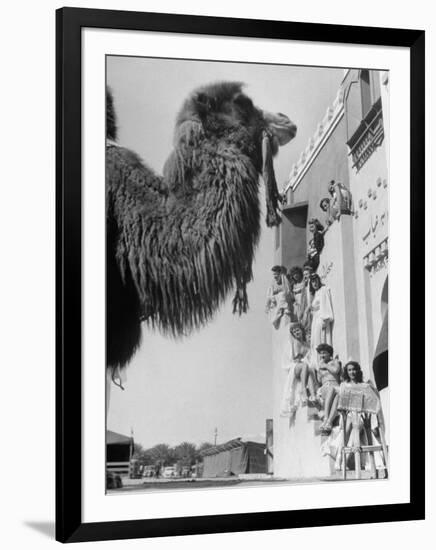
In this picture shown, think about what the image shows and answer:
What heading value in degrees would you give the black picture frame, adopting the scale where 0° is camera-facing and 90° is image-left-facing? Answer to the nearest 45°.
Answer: approximately 315°
